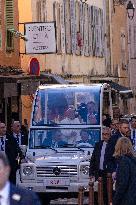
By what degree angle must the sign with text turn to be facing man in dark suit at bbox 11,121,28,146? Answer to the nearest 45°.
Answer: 0° — it already faces them

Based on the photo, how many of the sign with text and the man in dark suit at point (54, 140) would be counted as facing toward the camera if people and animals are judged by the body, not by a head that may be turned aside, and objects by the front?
2

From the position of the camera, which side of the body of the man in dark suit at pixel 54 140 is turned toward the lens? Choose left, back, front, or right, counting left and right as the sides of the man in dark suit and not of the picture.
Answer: front

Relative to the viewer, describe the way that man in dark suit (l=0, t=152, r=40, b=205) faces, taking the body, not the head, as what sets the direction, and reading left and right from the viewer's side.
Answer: facing the viewer and to the left of the viewer

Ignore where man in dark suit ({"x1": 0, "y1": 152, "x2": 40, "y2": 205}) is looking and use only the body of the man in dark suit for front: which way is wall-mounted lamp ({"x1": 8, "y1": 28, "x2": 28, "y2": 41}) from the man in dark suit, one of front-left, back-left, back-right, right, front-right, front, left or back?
back-right

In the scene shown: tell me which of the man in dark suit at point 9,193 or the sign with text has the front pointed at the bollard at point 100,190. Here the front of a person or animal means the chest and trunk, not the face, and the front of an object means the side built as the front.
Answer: the sign with text

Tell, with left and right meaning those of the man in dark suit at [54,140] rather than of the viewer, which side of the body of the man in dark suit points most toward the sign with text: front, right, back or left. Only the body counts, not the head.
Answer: back

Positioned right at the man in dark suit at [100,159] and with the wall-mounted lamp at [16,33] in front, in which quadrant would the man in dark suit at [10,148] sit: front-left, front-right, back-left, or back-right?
front-left

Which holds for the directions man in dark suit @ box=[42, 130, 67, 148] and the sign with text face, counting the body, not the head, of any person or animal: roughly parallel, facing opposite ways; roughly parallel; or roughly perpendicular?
roughly parallel

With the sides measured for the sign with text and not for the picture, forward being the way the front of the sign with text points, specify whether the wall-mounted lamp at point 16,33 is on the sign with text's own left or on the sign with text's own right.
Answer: on the sign with text's own right

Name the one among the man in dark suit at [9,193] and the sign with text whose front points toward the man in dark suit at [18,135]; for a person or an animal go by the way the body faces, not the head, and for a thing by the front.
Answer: the sign with text

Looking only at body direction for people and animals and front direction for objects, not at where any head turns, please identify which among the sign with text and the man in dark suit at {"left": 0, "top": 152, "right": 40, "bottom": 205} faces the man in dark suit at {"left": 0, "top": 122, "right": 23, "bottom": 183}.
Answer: the sign with text
